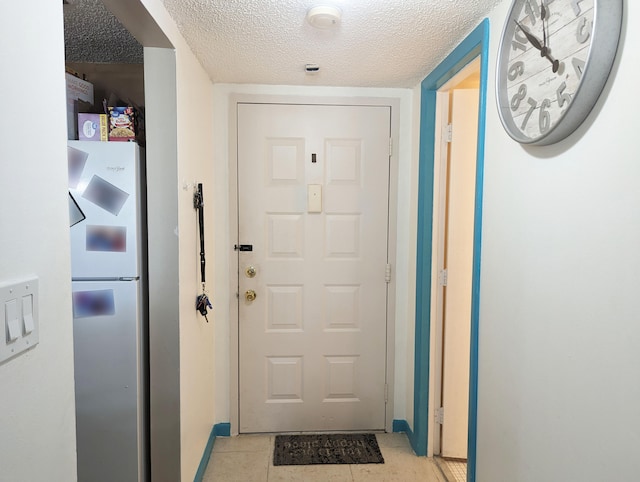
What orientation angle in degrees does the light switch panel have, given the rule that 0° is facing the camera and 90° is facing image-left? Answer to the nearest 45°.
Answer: approximately 315°

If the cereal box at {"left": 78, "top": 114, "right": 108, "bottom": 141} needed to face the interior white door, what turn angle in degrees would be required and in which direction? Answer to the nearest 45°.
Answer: approximately 90° to its left

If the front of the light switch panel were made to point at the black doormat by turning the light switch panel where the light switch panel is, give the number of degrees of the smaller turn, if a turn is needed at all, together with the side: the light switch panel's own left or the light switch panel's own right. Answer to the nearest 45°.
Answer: approximately 90° to the light switch panel's own left

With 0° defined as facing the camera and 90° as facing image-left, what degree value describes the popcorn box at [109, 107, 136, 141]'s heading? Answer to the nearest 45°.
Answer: approximately 0°

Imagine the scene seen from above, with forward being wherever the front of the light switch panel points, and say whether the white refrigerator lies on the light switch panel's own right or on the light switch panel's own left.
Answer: on the light switch panel's own left

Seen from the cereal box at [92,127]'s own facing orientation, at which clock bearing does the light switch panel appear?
The light switch panel is roughly at 12 o'clock from the cereal box.

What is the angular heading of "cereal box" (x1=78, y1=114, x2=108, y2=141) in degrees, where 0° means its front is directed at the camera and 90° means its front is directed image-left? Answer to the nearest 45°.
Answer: approximately 0°

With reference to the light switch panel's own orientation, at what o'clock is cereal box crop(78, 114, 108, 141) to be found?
The cereal box is roughly at 8 o'clock from the light switch panel.
